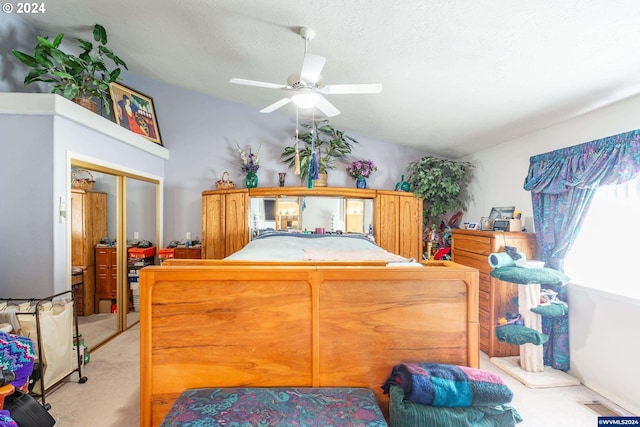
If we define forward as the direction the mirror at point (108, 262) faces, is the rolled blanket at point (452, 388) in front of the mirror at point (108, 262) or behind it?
in front

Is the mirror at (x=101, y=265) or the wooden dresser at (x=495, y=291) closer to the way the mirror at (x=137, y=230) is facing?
the wooden dresser

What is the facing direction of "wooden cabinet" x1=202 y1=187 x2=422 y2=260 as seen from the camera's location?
facing the viewer

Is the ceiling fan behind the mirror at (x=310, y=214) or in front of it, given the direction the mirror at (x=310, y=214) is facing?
in front

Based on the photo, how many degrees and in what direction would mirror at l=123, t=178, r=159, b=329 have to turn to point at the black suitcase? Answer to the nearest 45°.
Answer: approximately 45° to its right

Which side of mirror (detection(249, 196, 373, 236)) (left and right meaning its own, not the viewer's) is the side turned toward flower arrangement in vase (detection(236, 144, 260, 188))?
right

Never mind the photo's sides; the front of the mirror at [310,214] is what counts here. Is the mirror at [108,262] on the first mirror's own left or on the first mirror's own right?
on the first mirror's own right

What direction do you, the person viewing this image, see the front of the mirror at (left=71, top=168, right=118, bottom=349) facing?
facing the viewer and to the right of the viewer

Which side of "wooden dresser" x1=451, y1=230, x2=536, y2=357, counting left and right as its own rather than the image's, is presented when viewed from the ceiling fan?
front

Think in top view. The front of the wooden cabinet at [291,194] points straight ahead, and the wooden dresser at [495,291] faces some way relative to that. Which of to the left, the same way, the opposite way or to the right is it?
to the right

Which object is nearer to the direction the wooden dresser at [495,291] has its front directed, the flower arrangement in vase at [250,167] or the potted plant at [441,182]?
the flower arrangement in vase
